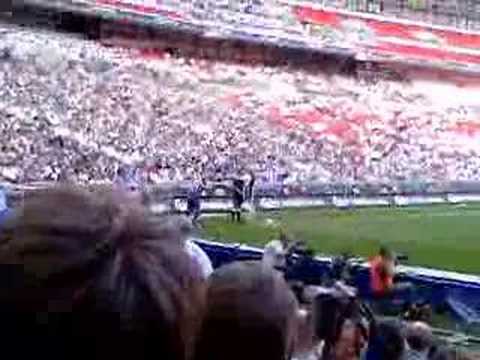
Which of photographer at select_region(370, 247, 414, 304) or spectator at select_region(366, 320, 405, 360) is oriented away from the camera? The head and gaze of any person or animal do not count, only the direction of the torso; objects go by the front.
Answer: the spectator

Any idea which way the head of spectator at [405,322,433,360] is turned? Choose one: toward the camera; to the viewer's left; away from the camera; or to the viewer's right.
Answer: away from the camera

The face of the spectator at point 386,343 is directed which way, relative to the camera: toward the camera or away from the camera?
away from the camera

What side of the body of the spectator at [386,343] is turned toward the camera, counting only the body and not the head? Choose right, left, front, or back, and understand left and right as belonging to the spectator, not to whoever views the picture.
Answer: back

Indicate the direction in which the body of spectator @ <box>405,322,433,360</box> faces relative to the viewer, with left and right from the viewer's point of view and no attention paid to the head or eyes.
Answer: facing away from the viewer

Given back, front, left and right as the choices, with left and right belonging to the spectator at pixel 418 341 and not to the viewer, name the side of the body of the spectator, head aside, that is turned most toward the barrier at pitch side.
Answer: front

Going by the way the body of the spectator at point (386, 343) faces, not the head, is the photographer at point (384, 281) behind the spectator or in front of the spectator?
in front

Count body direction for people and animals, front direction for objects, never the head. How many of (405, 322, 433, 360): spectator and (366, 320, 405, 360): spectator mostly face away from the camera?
2
